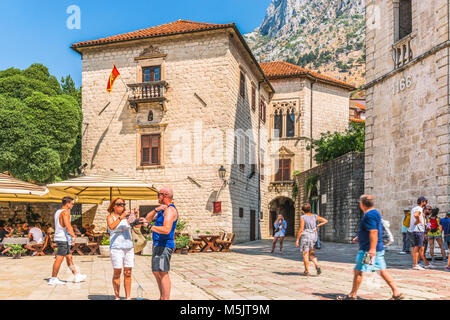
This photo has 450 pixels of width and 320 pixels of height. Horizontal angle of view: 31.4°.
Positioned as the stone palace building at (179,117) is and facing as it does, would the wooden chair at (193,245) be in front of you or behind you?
in front

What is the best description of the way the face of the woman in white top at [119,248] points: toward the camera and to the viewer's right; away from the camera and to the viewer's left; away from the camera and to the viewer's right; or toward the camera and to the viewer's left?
toward the camera and to the viewer's right

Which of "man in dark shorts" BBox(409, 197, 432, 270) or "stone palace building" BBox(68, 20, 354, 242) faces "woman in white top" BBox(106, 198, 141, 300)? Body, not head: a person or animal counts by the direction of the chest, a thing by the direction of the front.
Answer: the stone palace building

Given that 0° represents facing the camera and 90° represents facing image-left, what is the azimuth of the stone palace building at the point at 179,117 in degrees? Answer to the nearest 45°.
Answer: approximately 0°

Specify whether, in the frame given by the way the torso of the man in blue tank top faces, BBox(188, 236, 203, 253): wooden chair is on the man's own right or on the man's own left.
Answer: on the man's own right

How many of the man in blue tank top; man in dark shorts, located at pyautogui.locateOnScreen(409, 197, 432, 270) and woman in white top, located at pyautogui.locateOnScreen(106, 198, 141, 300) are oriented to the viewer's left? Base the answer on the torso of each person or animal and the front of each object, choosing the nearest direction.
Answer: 1

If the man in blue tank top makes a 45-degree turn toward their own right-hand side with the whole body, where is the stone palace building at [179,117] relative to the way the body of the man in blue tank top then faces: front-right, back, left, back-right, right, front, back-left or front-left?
front-right

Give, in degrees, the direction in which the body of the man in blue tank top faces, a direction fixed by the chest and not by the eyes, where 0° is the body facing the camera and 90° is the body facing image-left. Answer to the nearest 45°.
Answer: approximately 90°

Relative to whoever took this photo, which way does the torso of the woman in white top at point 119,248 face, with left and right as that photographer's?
facing the viewer and to the right of the viewer
